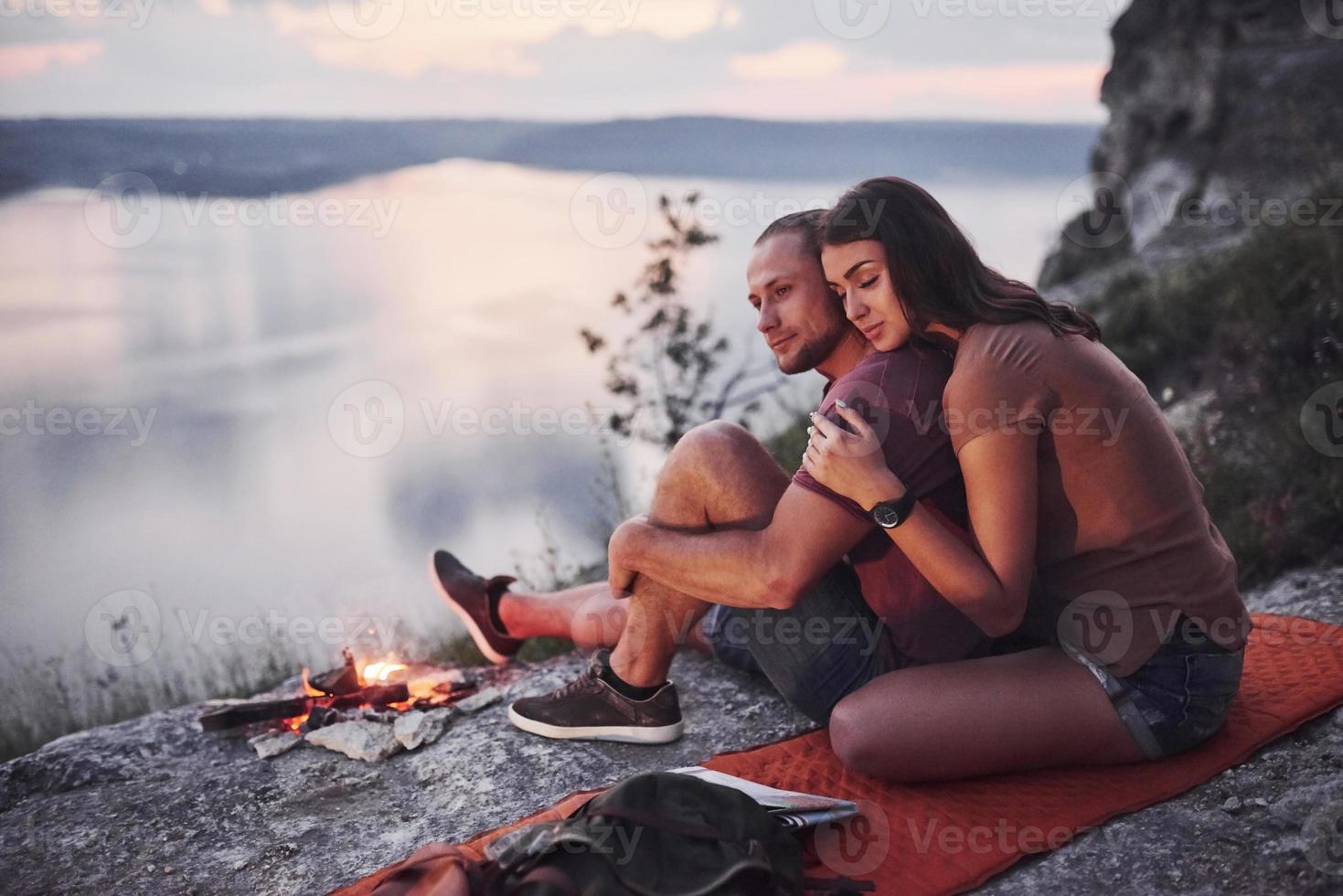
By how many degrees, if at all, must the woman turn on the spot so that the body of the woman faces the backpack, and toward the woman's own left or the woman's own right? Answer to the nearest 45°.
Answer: approximately 45° to the woman's own left

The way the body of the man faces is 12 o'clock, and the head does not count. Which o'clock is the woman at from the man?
The woman is roughly at 7 o'clock from the man.

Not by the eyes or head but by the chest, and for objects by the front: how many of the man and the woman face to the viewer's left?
2

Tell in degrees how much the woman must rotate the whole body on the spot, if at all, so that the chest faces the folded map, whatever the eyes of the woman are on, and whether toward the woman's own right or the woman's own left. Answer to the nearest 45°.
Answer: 0° — they already face it

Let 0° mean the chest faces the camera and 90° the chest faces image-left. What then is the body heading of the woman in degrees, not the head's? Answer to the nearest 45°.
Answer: approximately 90°

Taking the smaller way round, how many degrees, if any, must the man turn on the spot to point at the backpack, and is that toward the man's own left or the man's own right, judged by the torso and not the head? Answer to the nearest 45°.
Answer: approximately 45° to the man's own left

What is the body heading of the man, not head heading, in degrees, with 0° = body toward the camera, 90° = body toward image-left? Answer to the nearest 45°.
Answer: approximately 90°
